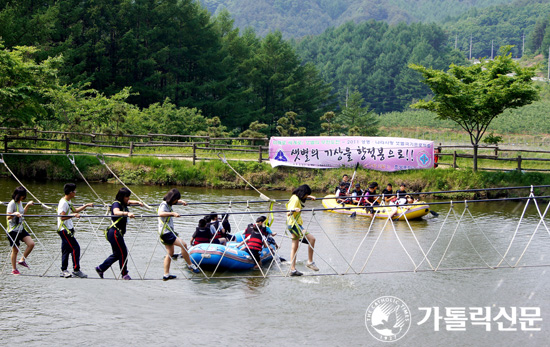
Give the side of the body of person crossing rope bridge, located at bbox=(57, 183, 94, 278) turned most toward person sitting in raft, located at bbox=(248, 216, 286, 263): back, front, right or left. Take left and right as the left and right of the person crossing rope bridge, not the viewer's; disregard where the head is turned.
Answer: front

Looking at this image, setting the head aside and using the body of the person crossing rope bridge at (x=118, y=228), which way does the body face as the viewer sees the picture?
to the viewer's right

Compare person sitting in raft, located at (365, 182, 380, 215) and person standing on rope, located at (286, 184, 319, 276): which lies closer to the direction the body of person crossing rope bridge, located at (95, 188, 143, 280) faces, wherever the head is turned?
the person standing on rope

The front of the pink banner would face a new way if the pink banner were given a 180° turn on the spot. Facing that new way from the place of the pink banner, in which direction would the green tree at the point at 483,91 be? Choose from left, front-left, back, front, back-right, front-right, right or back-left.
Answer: right

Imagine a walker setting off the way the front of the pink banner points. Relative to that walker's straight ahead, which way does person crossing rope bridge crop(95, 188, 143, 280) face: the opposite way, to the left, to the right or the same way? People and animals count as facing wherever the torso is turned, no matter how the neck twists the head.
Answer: to the left

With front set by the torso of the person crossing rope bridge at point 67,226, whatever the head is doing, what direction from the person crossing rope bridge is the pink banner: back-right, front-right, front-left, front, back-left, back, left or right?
front-left

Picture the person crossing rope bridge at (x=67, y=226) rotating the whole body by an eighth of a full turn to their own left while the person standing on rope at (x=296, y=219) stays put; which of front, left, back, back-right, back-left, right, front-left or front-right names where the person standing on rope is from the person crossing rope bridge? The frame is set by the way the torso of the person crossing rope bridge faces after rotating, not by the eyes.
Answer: front-right

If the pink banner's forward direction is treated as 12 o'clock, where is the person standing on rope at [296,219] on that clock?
The person standing on rope is roughly at 12 o'clock from the pink banner.

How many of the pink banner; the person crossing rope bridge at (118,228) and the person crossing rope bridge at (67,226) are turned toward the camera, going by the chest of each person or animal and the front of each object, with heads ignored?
1

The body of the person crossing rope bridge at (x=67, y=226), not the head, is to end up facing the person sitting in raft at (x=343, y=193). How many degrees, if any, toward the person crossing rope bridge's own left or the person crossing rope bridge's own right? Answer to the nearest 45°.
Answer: approximately 45° to the person crossing rope bridge's own left

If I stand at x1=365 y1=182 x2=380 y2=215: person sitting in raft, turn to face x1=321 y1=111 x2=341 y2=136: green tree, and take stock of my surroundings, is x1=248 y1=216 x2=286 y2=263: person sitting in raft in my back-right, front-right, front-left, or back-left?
back-left

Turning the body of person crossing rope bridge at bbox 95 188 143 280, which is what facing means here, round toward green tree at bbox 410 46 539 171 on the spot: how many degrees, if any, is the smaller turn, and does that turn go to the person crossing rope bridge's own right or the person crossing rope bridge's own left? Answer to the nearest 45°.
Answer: approximately 45° to the person crossing rope bridge's own left

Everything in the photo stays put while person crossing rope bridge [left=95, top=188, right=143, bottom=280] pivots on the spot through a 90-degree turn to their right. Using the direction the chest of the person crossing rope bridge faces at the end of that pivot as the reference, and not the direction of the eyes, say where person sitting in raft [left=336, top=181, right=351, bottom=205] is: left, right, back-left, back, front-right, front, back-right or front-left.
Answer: back-left

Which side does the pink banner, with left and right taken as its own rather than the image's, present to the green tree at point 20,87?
right

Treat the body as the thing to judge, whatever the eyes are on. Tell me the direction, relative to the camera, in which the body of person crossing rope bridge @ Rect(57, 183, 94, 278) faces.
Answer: to the viewer's right
